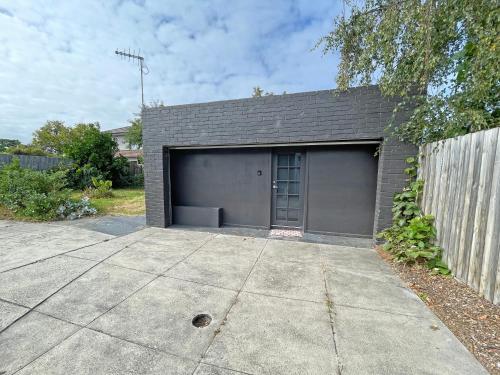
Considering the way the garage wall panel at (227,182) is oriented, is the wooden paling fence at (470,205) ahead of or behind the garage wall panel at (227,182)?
ahead

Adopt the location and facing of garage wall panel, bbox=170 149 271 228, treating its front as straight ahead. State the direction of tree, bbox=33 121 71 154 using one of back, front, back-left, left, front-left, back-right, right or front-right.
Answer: back-right

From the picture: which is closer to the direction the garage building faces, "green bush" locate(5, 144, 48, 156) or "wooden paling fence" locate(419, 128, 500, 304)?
the wooden paling fence

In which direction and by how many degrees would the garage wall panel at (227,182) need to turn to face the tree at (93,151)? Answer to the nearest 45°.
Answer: approximately 135° to its right

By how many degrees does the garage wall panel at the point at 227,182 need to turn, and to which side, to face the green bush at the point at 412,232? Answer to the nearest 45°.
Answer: approximately 45° to its left

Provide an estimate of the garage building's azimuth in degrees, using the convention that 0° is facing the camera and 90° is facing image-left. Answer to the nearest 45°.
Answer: approximately 0°

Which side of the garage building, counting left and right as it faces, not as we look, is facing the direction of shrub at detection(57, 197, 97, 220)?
right

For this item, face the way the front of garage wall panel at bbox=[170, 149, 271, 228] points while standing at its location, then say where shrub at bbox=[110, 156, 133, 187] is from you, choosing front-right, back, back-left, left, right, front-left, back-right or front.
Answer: back-right

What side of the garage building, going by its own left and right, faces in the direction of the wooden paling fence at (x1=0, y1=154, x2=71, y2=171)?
right

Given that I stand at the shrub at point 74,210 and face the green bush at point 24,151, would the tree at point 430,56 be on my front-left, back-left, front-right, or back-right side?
back-right

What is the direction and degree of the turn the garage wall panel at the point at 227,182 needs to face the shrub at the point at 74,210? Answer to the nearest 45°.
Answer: approximately 90° to its right

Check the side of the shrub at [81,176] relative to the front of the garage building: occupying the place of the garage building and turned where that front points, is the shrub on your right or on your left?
on your right

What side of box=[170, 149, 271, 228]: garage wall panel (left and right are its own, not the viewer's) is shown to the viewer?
front
